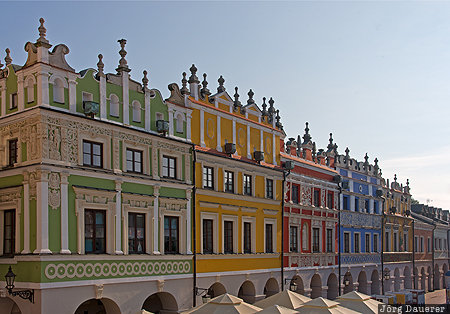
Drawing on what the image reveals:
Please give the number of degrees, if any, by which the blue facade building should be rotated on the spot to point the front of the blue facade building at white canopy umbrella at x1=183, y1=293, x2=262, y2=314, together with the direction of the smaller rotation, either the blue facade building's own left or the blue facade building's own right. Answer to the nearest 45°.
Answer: approximately 45° to the blue facade building's own right

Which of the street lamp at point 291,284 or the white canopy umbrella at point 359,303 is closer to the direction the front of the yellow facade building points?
the white canopy umbrella

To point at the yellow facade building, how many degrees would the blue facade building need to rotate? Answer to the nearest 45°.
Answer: approximately 45° to its right
